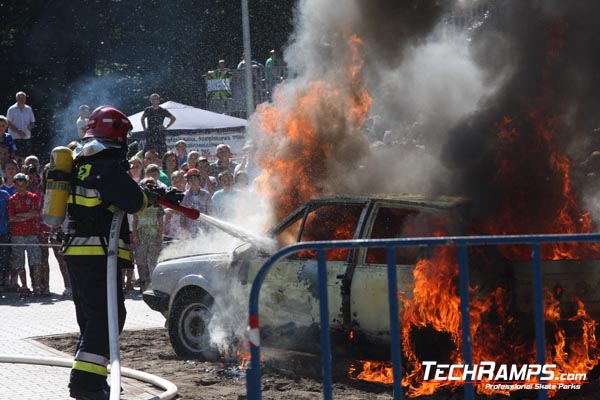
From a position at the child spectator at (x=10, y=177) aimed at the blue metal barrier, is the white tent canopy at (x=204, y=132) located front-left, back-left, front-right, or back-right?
back-left

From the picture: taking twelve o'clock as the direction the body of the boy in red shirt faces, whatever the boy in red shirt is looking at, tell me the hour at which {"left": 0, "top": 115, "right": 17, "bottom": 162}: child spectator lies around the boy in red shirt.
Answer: The child spectator is roughly at 6 o'clock from the boy in red shirt.

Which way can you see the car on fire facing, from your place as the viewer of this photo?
facing to the left of the viewer

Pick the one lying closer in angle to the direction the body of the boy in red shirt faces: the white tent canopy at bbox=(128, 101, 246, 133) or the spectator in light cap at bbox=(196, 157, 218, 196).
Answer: the spectator in light cap

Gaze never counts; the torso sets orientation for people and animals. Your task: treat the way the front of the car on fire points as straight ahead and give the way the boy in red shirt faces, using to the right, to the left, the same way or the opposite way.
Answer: to the left

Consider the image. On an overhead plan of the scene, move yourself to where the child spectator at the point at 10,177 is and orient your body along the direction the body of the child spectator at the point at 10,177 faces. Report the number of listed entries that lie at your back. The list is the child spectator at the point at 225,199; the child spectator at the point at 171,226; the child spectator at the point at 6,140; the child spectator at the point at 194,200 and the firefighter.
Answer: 1

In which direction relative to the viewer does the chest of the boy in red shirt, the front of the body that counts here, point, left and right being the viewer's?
facing the viewer

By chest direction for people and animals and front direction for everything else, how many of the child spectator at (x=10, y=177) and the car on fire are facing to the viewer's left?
1

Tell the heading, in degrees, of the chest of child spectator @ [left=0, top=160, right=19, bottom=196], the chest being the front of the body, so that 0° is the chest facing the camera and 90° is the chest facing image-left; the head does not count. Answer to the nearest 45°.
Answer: approximately 0°

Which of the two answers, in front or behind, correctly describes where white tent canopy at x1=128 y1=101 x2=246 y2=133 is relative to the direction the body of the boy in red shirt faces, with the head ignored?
behind

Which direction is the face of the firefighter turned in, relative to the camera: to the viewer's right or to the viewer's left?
to the viewer's right

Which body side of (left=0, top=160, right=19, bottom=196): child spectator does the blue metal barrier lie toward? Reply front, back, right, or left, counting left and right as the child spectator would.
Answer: front
